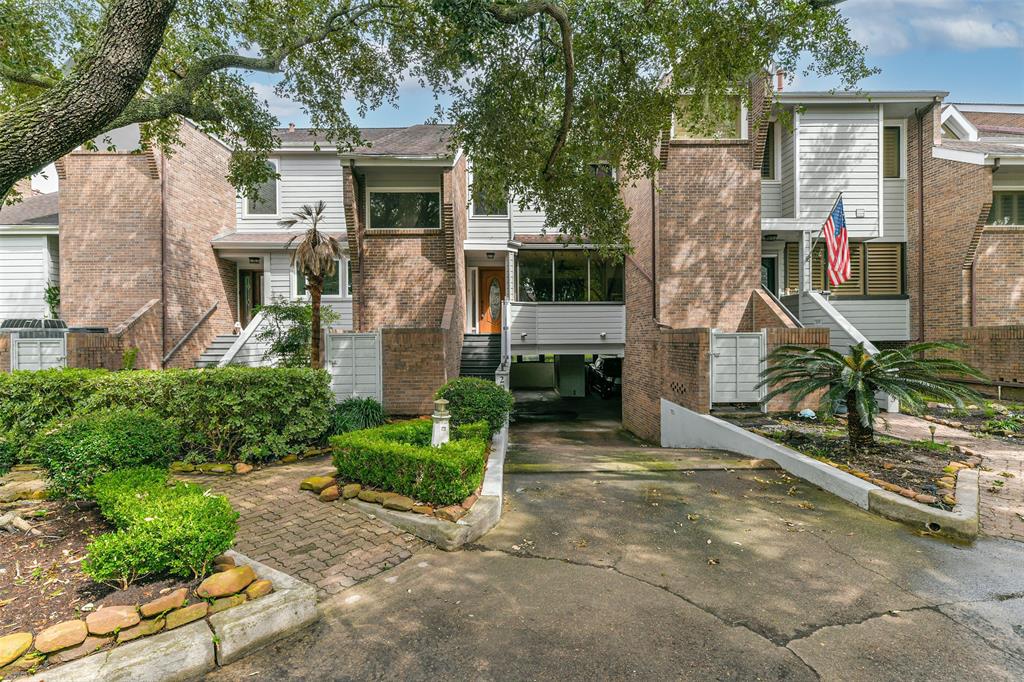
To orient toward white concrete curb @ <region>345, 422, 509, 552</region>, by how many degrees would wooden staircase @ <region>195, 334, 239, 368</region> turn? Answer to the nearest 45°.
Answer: approximately 45° to its left

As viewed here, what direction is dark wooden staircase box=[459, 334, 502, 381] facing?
toward the camera

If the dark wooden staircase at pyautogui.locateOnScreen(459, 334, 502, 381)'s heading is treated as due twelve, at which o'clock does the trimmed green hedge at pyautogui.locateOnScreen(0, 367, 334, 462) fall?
The trimmed green hedge is roughly at 1 o'clock from the dark wooden staircase.

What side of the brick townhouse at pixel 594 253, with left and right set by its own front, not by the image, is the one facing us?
front

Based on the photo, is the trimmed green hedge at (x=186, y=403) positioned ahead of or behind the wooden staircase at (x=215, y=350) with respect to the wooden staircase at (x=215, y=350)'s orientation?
ahead

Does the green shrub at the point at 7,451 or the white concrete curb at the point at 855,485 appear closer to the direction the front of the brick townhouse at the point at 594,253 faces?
the white concrete curb

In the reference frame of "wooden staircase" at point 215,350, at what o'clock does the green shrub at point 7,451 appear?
The green shrub is roughly at 11 o'clock from the wooden staircase.

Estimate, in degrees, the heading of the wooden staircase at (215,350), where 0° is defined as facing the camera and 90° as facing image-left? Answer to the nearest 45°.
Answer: approximately 45°

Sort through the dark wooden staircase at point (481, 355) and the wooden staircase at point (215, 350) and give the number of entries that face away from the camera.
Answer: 0

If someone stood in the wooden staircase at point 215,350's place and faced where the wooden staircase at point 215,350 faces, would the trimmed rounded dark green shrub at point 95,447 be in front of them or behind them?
in front
